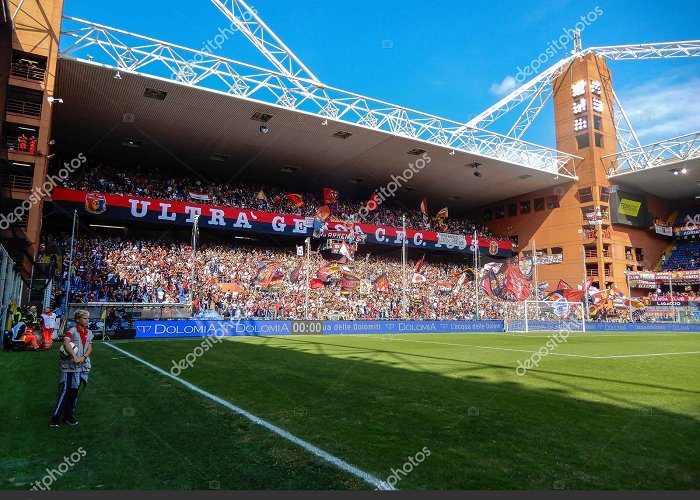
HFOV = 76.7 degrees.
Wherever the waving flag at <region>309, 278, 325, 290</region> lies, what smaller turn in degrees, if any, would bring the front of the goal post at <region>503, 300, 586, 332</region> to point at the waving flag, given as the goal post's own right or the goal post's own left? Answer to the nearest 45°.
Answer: approximately 90° to the goal post's own right

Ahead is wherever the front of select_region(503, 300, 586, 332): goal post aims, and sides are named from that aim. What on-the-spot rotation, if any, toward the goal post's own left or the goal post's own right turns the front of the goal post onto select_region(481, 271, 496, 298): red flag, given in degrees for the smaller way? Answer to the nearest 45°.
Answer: approximately 180°

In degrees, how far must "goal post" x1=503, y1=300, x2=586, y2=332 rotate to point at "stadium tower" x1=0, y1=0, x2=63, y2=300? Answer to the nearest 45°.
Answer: approximately 90° to its right

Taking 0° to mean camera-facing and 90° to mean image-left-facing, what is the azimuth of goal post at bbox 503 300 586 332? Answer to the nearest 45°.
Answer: approximately 315°

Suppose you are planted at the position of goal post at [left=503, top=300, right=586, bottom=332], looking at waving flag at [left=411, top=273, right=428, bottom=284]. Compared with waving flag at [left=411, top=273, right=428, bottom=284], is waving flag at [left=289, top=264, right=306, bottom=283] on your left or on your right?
left

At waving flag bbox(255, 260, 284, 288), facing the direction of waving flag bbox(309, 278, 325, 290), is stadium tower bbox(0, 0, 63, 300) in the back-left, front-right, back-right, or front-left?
back-right

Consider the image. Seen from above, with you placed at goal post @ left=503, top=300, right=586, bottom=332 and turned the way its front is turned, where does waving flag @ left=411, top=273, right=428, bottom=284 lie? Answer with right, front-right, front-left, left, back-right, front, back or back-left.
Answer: back-right

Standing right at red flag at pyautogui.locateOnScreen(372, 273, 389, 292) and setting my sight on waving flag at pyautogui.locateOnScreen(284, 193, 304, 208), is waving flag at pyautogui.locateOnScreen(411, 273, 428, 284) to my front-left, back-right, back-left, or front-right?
back-right

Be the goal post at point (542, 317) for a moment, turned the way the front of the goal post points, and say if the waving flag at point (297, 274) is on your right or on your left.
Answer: on your right

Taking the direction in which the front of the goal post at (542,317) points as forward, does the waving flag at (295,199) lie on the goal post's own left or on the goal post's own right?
on the goal post's own right

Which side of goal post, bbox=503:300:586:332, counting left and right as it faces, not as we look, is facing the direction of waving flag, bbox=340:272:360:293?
right

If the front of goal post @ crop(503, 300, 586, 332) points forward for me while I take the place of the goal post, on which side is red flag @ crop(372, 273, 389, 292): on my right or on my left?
on my right

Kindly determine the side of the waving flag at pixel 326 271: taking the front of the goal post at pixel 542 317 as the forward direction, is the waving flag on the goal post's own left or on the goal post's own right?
on the goal post's own right

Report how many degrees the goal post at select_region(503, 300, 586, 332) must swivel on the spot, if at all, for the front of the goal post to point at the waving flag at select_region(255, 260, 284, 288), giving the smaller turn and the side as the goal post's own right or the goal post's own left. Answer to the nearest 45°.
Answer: approximately 90° to the goal post's own right
